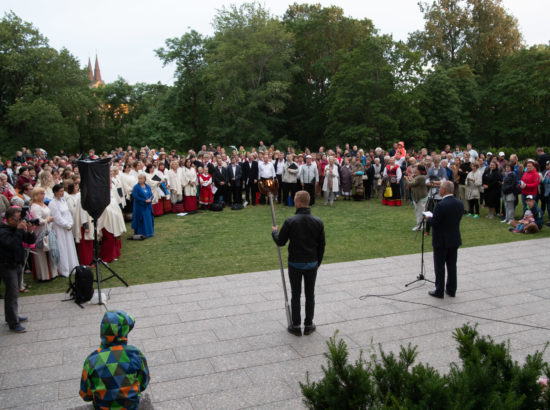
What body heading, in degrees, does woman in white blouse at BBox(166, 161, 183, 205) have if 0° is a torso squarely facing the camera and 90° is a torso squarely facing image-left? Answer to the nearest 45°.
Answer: approximately 0°

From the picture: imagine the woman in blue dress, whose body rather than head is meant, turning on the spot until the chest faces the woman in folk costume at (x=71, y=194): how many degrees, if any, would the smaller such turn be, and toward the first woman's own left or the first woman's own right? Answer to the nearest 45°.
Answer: approximately 90° to the first woman's own right

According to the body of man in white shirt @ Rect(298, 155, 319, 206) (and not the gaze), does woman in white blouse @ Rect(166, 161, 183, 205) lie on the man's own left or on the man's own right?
on the man's own right

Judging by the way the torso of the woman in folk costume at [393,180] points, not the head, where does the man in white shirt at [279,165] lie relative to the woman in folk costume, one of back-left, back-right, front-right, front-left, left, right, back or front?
right

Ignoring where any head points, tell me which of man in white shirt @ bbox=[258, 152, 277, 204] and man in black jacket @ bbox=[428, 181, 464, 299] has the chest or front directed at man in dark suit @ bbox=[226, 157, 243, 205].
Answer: the man in black jacket

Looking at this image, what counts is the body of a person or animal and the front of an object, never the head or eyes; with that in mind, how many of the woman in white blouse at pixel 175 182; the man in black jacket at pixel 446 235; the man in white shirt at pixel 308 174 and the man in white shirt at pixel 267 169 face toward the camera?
3

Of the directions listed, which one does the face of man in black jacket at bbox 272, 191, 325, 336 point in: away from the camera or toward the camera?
away from the camera

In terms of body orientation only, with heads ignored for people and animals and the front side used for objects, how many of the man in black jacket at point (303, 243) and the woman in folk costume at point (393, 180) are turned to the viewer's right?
0

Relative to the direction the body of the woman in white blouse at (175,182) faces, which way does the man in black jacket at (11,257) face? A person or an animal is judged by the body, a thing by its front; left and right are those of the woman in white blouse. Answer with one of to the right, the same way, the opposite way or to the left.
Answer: to the left

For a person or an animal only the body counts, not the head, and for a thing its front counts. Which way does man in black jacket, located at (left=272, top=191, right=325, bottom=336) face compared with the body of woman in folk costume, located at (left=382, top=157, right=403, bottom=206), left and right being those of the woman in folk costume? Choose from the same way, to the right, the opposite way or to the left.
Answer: the opposite way

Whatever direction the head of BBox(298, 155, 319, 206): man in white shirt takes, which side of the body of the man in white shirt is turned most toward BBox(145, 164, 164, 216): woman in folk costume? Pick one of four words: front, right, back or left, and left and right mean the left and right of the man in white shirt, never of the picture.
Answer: right

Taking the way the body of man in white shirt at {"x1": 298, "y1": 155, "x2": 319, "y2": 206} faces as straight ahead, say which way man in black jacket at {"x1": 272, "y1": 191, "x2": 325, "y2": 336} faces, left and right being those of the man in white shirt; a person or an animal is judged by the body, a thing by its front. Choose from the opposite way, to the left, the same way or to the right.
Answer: the opposite way

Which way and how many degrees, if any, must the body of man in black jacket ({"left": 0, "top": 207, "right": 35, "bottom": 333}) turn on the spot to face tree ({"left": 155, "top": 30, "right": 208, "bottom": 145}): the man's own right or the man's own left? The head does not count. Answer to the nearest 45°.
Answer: approximately 45° to the man's own left

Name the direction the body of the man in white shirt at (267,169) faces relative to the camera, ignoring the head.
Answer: toward the camera

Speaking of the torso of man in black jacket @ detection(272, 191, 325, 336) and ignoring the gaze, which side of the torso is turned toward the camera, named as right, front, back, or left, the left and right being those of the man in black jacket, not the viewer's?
back

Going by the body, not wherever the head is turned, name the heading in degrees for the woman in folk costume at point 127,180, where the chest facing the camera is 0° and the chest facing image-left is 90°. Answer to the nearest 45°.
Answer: approximately 315°
